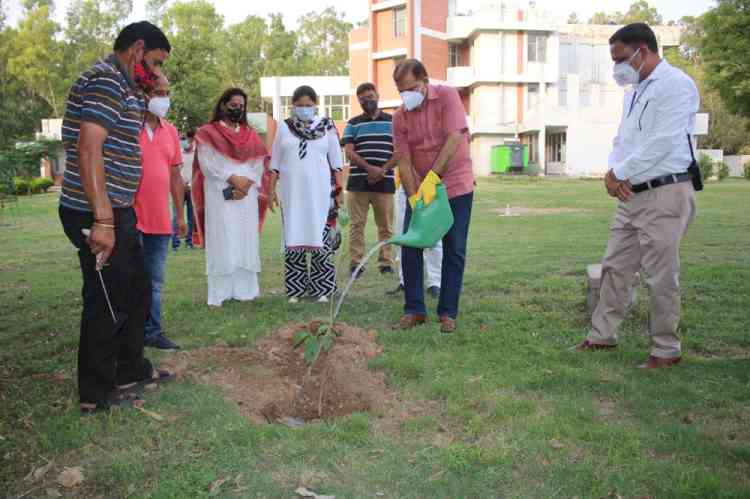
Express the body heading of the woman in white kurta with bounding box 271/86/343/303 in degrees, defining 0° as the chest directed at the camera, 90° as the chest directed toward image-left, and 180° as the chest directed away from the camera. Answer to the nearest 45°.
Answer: approximately 0°

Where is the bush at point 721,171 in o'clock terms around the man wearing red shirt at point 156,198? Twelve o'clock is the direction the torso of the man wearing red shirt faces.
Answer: The bush is roughly at 9 o'clock from the man wearing red shirt.

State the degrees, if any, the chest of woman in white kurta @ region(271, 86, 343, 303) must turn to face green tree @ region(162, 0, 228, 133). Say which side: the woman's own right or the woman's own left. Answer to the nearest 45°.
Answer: approximately 180°

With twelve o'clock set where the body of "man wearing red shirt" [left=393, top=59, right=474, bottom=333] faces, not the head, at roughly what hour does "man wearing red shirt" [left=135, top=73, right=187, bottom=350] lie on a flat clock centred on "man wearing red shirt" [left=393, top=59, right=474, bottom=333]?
"man wearing red shirt" [left=135, top=73, right=187, bottom=350] is roughly at 1 o'clock from "man wearing red shirt" [left=393, top=59, right=474, bottom=333].

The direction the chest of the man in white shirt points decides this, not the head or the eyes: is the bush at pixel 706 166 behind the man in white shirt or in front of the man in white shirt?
behind

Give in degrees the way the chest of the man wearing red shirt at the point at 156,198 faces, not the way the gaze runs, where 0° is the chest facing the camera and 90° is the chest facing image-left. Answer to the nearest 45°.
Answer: approximately 315°

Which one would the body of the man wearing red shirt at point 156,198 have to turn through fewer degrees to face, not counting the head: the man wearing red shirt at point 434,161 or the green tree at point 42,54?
the man wearing red shirt
